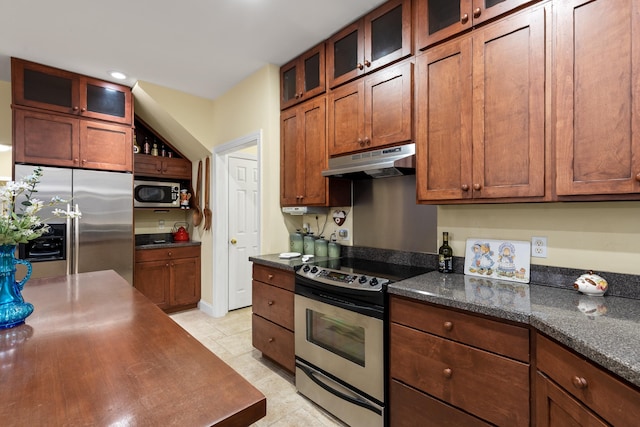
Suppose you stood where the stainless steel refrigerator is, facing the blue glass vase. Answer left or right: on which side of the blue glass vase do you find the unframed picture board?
left

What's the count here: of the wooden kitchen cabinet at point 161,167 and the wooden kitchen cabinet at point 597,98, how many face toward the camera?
2

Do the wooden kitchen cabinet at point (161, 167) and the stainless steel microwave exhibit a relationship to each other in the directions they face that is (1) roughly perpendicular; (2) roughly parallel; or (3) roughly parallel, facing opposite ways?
roughly parallel

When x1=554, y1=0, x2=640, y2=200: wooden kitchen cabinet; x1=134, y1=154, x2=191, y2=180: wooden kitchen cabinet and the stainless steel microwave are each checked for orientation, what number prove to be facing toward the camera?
3

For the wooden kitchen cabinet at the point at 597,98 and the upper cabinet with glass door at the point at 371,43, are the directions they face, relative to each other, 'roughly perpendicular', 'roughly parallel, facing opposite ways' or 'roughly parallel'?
roughly parallel

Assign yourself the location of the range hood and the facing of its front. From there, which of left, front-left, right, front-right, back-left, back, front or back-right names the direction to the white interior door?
right

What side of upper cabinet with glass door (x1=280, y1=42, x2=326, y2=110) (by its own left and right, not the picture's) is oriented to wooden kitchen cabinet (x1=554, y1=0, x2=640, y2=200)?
left

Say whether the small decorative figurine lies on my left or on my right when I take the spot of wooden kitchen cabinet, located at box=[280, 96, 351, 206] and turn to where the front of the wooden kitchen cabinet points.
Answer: on my left

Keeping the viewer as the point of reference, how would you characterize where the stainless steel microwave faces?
facing the viewer

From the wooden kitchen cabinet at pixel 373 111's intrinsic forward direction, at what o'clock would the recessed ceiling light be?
The recessed ceiling light is roughly at 2 o'clock from the wooden kitchen cabinet.

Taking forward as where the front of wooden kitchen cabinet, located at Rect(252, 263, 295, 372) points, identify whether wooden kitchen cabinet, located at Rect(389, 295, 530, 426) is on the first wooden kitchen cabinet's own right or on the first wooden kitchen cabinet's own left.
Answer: on the first wooden kitchen cabinet's own left

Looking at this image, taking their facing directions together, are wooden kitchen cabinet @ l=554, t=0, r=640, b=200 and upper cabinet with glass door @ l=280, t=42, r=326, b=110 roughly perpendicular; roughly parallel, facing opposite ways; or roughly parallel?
roughly parallel

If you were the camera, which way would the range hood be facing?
facing the viewer and to the left of the viewer

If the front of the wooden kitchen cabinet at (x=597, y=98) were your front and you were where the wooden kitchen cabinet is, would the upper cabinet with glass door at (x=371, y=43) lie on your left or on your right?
on your right

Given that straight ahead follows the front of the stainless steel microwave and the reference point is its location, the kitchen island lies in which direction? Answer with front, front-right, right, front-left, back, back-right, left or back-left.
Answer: front

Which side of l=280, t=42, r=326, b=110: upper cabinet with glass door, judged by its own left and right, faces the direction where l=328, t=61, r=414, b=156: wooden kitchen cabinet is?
left
